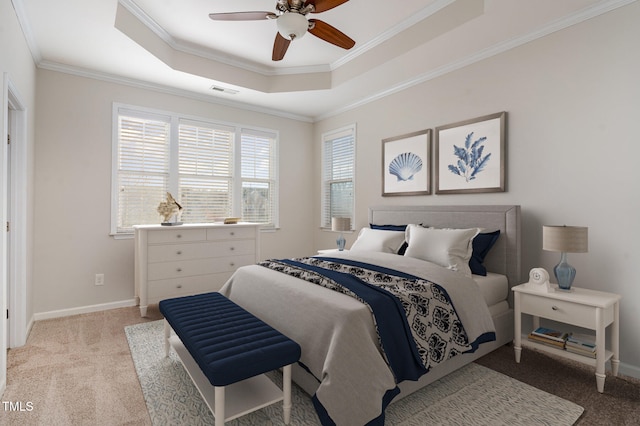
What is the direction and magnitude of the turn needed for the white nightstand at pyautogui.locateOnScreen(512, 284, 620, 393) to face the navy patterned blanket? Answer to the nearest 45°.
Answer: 0° — it already faces it

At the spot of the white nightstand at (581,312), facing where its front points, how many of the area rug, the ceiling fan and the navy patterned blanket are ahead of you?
3

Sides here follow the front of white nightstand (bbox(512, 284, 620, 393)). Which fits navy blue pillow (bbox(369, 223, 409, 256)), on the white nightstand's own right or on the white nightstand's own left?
on the white nightstand's own right

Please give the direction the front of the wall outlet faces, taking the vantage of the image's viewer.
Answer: facing the viewer

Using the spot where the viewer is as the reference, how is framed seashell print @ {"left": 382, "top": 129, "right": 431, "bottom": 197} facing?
facing the viewer and to the left of the viewer

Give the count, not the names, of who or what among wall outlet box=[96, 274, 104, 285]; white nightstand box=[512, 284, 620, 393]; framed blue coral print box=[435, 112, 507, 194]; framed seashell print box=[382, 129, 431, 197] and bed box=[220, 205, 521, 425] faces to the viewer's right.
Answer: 0

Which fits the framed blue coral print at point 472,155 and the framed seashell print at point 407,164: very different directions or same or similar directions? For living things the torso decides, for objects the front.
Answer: same or similar directions

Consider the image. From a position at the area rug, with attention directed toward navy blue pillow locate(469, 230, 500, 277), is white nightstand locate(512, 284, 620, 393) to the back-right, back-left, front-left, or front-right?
front-right

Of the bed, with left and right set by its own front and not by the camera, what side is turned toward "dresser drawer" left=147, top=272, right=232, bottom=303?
right

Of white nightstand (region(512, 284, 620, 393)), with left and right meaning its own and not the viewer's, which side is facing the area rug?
front

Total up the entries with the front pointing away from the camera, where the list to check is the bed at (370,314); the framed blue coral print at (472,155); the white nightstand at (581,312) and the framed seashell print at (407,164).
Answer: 0

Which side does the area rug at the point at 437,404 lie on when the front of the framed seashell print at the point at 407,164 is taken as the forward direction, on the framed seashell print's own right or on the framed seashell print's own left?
on the framed seashell print's own left

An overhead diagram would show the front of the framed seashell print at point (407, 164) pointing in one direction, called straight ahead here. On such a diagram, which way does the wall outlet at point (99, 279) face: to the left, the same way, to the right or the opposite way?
to the left

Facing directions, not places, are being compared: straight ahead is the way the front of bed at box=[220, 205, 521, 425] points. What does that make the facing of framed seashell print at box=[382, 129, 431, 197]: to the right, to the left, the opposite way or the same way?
the same way

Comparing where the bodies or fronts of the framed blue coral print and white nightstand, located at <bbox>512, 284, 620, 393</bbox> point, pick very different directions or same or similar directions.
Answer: same or similar directions

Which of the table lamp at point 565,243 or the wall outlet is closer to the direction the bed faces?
the wall outlet

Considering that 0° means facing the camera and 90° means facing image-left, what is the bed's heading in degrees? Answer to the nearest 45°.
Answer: approximately 45°

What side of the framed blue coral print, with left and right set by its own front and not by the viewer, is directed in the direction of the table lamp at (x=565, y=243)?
left

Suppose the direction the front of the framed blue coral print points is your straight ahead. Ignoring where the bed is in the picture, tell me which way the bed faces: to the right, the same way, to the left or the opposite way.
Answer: the same way

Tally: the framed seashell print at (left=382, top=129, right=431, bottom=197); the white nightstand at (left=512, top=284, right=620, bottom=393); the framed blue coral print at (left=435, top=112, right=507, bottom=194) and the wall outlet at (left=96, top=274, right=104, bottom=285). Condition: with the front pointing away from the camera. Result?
0
